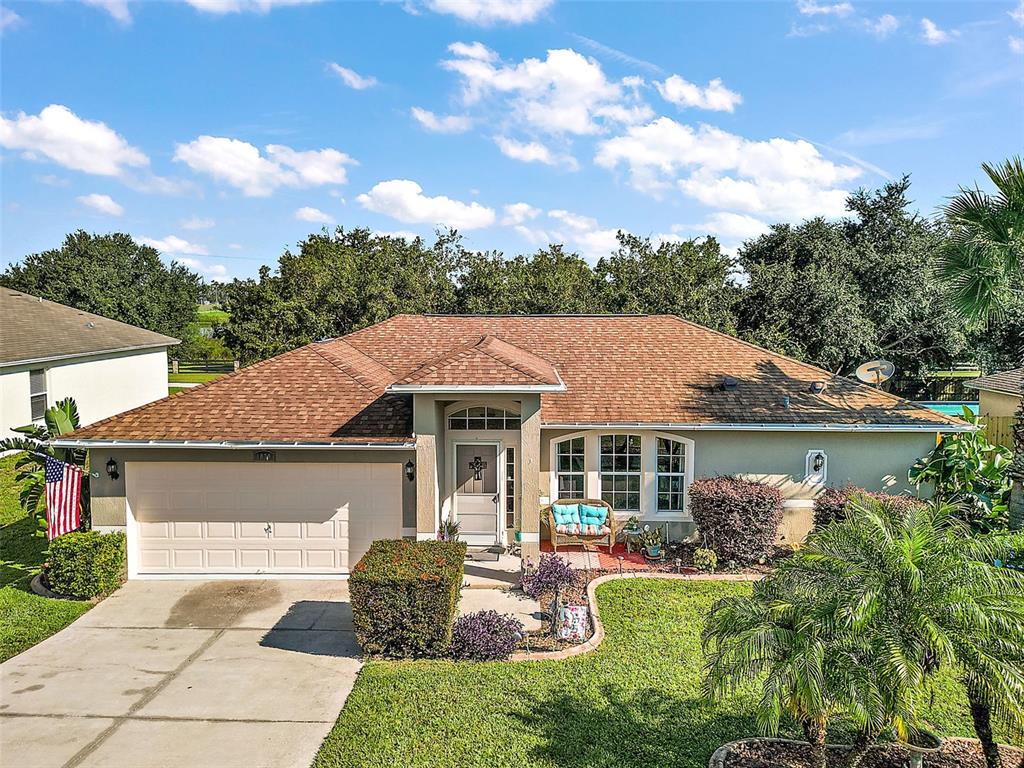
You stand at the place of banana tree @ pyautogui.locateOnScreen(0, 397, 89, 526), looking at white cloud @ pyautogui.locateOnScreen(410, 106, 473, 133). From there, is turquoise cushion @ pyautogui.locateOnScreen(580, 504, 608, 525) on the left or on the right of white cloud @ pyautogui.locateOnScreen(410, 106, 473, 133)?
right

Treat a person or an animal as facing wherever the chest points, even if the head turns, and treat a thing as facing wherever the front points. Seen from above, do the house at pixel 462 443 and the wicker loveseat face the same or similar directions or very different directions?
same or similar directions

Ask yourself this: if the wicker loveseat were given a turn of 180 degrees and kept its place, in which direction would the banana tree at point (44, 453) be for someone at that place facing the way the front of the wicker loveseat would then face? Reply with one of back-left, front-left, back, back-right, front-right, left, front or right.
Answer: left

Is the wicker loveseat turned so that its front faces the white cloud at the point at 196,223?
no

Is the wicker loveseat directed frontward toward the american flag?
no

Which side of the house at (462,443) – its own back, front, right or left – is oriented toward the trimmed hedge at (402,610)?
front

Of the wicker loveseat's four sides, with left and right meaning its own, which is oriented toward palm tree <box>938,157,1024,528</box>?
left

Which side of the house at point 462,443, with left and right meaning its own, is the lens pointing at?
front

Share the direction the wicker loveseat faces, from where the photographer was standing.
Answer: facing the viewer

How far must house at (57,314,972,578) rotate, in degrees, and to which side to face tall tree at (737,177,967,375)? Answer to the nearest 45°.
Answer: approximately 135° to its left

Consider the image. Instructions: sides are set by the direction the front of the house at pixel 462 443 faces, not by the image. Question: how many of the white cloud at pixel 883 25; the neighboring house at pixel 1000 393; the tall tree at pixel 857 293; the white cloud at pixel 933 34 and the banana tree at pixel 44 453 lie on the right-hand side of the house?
1

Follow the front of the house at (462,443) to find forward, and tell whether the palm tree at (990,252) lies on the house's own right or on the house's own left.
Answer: on the house's own left
